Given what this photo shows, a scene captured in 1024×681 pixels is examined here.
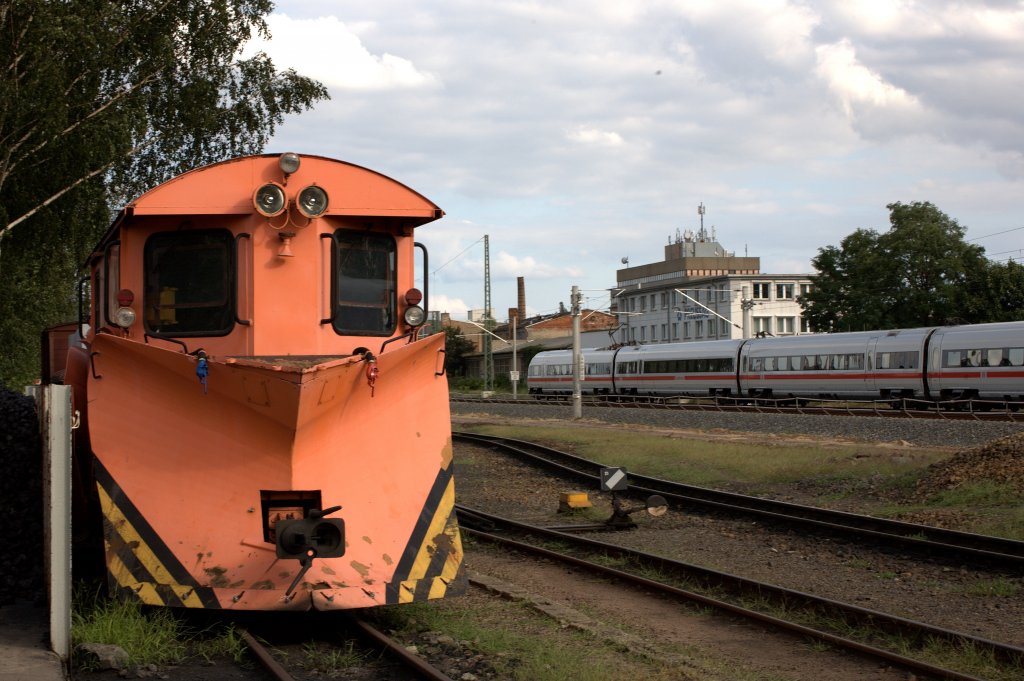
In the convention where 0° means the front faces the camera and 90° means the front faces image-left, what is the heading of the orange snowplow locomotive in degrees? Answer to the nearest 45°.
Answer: approximately 0°

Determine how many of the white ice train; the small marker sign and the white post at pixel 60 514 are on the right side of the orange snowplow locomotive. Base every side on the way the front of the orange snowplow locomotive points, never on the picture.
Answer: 1

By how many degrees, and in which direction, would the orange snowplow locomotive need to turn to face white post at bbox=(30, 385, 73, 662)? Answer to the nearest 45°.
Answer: approximately 90° to its right

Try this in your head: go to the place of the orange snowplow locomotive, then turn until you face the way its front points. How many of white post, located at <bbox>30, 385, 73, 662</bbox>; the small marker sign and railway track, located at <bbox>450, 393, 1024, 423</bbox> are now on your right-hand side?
1

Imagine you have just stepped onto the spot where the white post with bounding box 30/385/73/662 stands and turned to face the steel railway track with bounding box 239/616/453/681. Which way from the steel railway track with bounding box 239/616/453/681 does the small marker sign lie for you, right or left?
left

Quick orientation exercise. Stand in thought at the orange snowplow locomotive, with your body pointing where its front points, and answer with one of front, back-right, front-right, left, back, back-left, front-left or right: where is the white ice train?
back-left

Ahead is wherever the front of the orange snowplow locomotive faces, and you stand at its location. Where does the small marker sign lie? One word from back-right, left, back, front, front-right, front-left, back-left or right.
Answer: back-left

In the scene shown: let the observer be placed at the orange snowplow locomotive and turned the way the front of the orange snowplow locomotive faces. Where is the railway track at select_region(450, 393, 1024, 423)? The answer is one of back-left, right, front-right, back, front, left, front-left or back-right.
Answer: back-left
